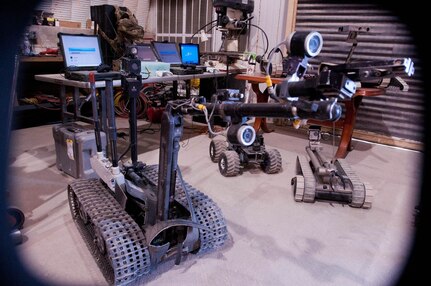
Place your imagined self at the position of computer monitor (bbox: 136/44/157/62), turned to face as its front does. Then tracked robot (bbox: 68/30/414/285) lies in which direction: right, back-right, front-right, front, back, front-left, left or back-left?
front

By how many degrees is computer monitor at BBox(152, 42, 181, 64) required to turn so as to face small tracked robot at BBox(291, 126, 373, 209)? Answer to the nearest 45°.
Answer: approximately 45° to its left

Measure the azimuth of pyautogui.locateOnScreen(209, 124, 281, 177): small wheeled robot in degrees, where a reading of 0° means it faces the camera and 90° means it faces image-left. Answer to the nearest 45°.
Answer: approximately 315°

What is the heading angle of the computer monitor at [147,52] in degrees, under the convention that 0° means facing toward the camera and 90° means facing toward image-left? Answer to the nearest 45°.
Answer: approximately 0°

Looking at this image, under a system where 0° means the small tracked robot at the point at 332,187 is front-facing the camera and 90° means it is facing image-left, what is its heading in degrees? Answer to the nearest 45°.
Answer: approximately 0°

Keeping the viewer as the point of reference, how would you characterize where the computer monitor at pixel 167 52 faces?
facing the viewer

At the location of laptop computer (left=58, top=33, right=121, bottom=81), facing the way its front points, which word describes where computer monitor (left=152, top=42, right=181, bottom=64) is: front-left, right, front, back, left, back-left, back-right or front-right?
left

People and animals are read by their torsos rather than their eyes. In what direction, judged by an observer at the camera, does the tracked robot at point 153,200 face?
facing the viewer and to the right of the viewer

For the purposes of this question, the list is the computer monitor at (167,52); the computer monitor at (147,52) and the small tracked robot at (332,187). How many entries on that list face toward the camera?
3

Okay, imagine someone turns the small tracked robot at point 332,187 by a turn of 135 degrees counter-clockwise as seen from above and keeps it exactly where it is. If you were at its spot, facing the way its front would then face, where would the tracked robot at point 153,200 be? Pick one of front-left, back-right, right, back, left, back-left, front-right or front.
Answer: back

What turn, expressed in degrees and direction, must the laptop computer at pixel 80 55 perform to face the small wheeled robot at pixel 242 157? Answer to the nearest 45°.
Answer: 0° — it already faces it
